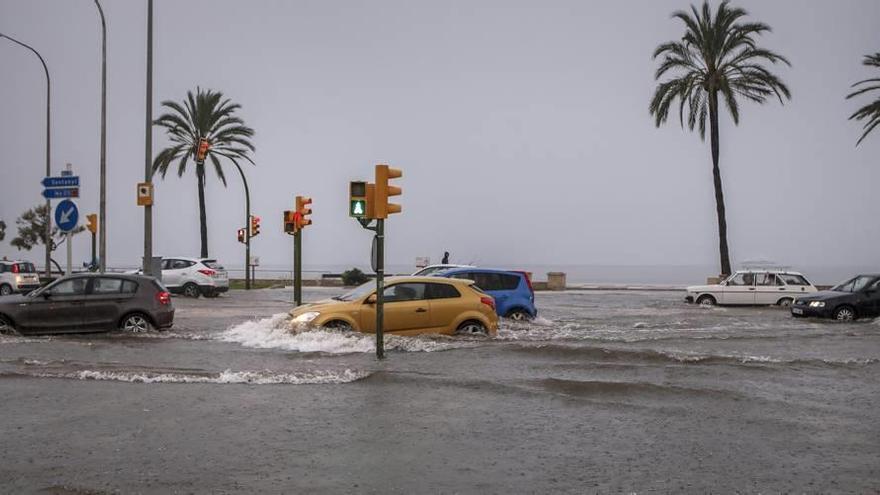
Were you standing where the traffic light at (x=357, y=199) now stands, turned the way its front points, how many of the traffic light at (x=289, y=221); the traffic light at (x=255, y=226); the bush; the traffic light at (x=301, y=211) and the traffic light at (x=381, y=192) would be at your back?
4

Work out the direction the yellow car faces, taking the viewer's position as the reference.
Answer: facing to the left of the viewer

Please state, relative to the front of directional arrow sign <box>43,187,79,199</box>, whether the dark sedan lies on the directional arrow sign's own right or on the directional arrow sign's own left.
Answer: on the directional arrow sign's own left

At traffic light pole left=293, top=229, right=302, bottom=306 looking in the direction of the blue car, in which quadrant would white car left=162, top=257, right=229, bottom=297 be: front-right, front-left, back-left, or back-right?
back-left

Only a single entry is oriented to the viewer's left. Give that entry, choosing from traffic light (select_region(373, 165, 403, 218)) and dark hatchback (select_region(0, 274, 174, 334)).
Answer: the dark hatchback

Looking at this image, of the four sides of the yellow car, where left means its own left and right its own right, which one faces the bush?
right

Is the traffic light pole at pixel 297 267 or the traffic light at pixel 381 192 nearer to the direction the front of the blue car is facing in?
the traffic light pole

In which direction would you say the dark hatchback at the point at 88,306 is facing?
to the viewer's left

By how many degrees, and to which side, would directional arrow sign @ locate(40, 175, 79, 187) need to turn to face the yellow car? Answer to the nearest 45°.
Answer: approximately 45° to its left

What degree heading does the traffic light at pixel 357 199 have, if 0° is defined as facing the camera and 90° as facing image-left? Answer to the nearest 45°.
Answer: approximately 0°

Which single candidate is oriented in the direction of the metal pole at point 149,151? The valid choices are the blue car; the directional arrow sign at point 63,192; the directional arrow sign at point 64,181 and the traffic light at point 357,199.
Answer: the blue car

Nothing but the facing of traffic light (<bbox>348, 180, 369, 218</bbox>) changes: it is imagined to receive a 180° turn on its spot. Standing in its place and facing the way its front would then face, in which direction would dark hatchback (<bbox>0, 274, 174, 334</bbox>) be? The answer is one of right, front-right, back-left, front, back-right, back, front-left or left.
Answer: front-left

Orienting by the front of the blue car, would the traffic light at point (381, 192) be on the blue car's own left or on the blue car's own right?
on the blue car's own left

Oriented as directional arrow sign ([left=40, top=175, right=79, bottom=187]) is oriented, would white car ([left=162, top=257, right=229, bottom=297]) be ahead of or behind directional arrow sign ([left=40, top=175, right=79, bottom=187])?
behind
